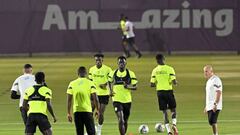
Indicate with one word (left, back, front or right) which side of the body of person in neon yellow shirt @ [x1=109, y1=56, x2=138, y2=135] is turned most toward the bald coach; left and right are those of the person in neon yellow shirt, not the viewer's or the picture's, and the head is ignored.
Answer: left

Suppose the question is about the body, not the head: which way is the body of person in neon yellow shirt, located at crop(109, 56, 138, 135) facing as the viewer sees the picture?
toward the camera

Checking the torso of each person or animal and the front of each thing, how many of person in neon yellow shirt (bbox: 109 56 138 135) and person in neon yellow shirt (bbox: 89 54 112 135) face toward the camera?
2

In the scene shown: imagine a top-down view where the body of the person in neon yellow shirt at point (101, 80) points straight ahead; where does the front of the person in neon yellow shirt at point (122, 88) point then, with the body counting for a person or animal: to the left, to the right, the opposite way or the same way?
the same way

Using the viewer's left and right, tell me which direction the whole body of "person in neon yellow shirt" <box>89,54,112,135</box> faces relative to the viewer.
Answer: facing the viewer

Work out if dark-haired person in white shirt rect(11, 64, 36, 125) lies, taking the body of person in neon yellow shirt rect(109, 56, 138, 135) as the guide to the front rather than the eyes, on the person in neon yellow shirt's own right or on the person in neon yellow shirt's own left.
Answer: on the person in neon yellow shirt's own right
